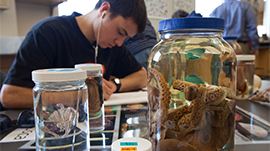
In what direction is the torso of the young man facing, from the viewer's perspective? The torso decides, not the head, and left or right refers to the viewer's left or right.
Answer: facing the viewer and to the right of the viewer

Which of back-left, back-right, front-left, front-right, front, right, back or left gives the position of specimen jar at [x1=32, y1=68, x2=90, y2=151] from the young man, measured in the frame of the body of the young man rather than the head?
front-right

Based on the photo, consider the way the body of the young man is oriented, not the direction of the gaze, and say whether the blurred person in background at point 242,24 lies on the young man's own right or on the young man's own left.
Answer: on the young man's own left

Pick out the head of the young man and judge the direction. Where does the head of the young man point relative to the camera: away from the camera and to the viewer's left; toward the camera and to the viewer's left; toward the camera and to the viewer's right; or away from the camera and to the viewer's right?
toward the camera and to the viewer's right

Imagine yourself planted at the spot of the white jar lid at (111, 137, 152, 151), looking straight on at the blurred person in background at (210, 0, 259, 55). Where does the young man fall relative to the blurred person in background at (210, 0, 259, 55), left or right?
left

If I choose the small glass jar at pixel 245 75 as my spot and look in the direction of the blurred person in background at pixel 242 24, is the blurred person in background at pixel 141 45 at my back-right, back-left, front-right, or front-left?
front-left

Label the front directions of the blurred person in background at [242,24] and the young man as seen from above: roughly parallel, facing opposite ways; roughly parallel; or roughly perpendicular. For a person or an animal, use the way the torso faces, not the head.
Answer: roughly parallel, facing opposite ways
